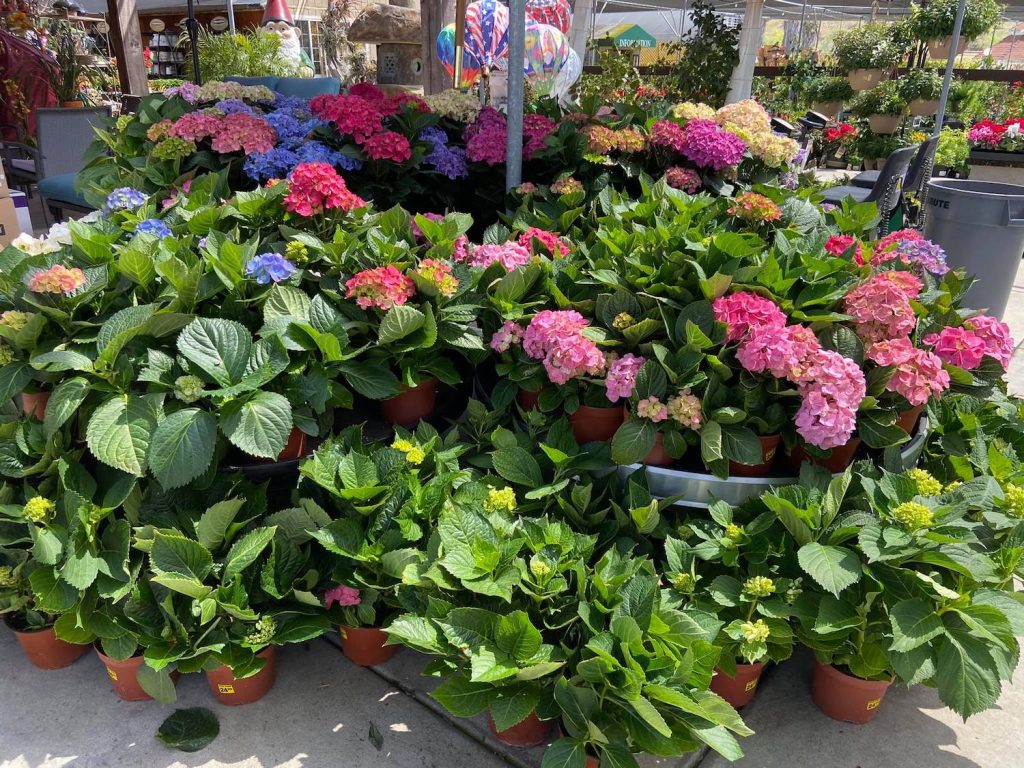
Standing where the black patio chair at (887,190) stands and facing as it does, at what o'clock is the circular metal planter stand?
The circular metal planter stand is roughly at 9 o'clock from the black patio chair.

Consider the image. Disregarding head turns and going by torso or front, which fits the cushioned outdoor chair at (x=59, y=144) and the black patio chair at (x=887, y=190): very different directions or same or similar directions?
very different directions

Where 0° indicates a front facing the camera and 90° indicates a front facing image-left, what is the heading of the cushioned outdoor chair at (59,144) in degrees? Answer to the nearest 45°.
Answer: approximately 315°

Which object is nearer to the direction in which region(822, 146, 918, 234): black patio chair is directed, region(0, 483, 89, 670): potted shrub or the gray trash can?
the potted shrub

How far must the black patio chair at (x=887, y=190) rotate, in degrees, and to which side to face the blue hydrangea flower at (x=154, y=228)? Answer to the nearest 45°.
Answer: approximately 45° to its left

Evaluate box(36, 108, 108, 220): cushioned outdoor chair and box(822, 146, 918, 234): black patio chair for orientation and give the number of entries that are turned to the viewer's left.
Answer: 1

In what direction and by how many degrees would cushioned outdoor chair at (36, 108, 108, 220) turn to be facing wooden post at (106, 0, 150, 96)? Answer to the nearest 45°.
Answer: approximately 135° to its left

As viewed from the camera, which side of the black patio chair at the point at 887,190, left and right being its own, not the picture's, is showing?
left

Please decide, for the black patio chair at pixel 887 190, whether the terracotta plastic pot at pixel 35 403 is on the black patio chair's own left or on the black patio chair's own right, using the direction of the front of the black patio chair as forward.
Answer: on the black patio chair's own left

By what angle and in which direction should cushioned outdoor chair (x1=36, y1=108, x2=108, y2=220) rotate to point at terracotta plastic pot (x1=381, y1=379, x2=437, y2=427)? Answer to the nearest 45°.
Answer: approximately 45° to its right

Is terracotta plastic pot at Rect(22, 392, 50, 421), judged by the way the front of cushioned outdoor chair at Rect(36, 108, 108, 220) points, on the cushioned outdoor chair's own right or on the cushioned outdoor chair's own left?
on the cushioned outdoor chair's own right

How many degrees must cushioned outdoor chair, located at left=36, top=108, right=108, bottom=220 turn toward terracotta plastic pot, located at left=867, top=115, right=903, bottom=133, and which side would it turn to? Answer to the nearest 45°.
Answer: approximately 45° to its left
